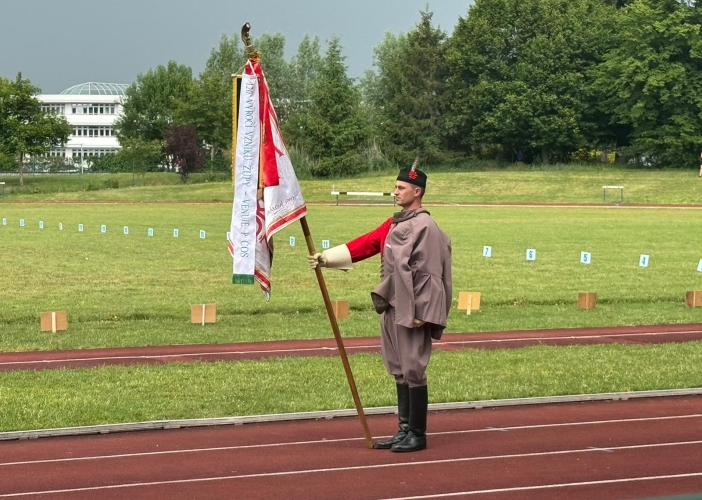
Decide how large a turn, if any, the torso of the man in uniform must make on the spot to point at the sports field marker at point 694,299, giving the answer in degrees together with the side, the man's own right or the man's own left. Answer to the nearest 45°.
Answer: approximately 135° to the man's own right

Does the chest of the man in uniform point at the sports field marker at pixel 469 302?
no

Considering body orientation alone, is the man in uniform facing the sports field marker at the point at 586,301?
no

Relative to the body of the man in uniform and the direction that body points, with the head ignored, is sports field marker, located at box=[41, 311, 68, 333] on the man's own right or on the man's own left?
on the man's own right

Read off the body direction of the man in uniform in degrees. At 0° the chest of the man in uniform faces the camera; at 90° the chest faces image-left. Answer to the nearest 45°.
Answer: approximately 90°

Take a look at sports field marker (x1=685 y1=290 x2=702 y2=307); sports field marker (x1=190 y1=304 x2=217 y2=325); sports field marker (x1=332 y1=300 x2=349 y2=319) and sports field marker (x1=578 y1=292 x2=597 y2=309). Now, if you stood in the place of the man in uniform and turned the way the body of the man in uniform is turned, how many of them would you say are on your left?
0

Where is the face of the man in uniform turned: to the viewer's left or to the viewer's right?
to the viewer's left

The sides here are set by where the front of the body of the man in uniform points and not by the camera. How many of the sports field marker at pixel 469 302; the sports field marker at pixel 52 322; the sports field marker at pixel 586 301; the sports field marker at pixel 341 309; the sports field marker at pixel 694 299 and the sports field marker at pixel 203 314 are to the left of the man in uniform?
0

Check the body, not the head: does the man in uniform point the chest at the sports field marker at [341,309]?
no
